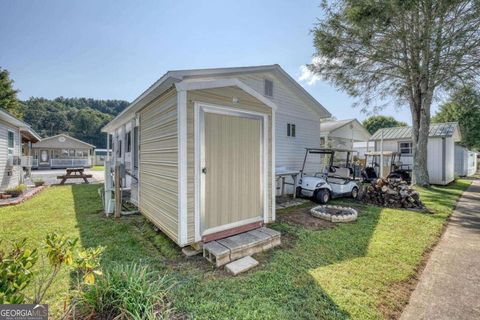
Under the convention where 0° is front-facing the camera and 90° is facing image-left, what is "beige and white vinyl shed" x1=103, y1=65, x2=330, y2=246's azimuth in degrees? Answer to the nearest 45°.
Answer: approximately 315°

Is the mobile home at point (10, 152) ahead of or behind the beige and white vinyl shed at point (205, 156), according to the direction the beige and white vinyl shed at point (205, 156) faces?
behind

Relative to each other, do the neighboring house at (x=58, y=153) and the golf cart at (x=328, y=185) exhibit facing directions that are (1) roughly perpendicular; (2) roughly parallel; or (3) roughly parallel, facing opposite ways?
roughly perpendicular

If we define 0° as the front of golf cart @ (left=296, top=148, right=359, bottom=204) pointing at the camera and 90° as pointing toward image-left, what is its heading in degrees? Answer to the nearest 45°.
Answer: approximately 45°
